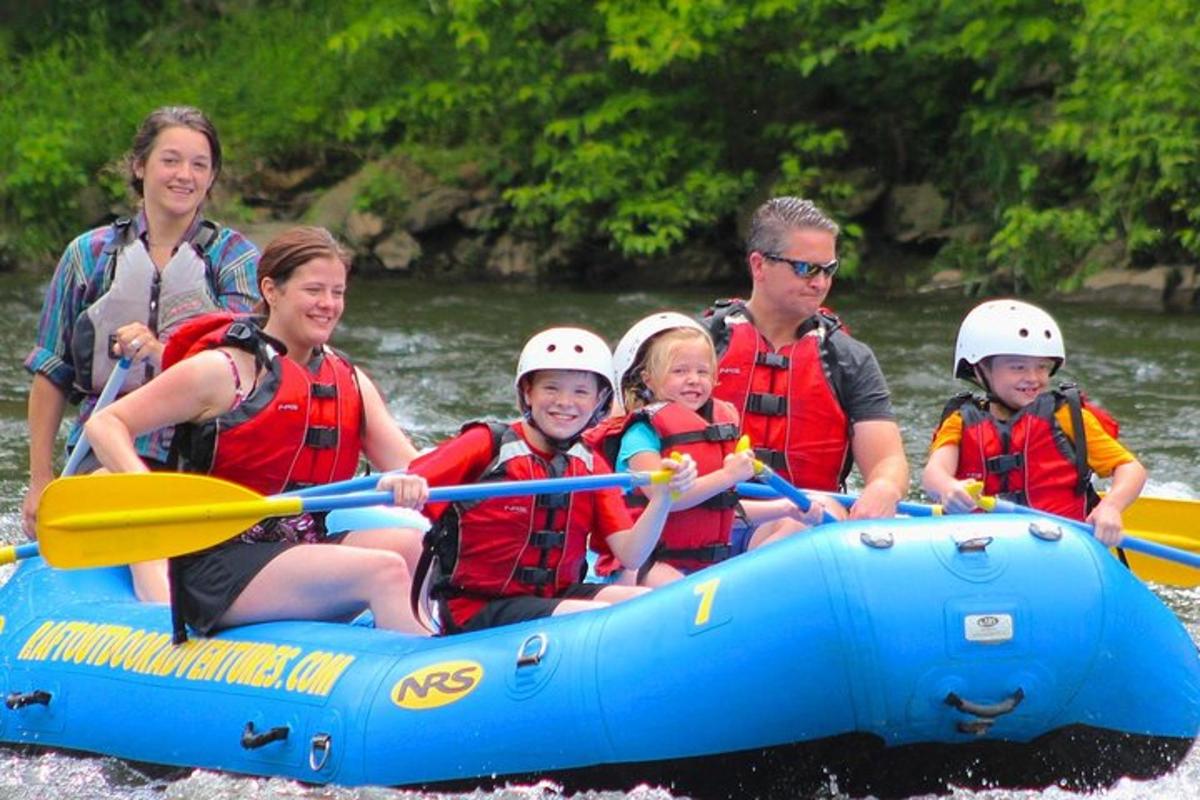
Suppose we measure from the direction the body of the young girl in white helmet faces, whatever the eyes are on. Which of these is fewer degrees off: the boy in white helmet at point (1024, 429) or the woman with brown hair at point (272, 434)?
the boy in white helmet

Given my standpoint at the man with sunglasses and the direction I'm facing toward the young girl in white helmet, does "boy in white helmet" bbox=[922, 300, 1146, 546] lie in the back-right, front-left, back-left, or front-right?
back-left

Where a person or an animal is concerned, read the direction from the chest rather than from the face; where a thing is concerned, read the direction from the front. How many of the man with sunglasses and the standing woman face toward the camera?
2

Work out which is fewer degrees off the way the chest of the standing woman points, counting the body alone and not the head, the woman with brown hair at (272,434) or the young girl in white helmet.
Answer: the woman with brown hair

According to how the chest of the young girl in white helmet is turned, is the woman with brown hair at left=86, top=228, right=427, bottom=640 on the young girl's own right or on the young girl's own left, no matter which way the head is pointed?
on the young girl's own right

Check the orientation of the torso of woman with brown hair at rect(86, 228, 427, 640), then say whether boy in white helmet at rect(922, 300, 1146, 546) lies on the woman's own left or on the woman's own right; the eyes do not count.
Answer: on the woman's own left

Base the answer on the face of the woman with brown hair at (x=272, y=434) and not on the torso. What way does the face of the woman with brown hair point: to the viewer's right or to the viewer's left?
to the viewer's right

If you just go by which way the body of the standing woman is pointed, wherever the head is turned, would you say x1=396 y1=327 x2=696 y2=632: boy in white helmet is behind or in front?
in front

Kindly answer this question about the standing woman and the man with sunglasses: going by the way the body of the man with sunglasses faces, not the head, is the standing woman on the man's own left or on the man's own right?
on the man's own right

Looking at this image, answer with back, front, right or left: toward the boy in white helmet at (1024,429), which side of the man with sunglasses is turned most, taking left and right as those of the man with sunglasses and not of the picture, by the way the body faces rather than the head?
left

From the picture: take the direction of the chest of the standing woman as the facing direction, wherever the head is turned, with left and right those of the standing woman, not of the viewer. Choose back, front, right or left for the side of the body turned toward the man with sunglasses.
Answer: left

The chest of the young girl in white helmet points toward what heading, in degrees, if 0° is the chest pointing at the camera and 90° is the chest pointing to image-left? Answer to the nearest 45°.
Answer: approximately 315°

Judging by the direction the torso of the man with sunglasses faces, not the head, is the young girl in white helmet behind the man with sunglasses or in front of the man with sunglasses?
in front
